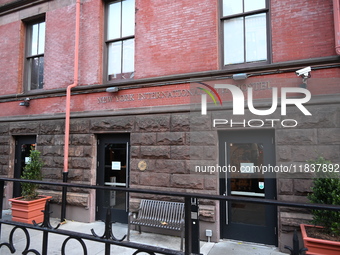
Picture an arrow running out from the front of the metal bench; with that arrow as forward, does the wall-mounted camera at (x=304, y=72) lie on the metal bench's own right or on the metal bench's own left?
on the metal bench's own left

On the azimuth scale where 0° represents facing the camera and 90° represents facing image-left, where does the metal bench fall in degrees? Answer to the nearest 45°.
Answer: approximately 45°

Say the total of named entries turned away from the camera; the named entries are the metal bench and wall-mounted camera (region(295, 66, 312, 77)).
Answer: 0

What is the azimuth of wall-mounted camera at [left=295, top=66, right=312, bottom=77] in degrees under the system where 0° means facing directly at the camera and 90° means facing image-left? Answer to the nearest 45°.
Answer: approximately 45°

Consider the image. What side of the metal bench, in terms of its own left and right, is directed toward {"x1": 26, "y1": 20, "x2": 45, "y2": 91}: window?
right

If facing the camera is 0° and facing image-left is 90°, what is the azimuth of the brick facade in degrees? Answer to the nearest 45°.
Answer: approximately 45°

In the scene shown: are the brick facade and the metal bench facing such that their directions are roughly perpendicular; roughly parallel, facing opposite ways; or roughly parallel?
roughly parallel

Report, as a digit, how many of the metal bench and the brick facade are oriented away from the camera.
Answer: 0

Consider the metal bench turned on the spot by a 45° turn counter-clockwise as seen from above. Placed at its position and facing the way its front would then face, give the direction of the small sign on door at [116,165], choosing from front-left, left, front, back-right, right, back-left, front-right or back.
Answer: back-right
